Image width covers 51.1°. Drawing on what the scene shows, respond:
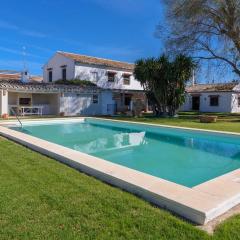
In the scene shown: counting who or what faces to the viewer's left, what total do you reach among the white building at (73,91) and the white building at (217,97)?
0

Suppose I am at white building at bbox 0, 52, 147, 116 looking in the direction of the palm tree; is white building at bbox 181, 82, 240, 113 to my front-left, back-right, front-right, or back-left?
front-left

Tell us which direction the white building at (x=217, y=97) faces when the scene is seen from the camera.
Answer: facing the viewer

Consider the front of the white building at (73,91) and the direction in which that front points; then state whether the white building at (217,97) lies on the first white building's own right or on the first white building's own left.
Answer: on the first white building's own left

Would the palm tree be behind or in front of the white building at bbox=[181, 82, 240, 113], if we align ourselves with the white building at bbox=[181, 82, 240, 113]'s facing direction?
in front

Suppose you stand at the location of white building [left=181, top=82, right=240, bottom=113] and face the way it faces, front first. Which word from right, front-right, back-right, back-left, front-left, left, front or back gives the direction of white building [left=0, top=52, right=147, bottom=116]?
front-right

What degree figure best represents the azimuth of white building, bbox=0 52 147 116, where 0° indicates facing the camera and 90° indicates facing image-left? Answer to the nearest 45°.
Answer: approximately 315°
